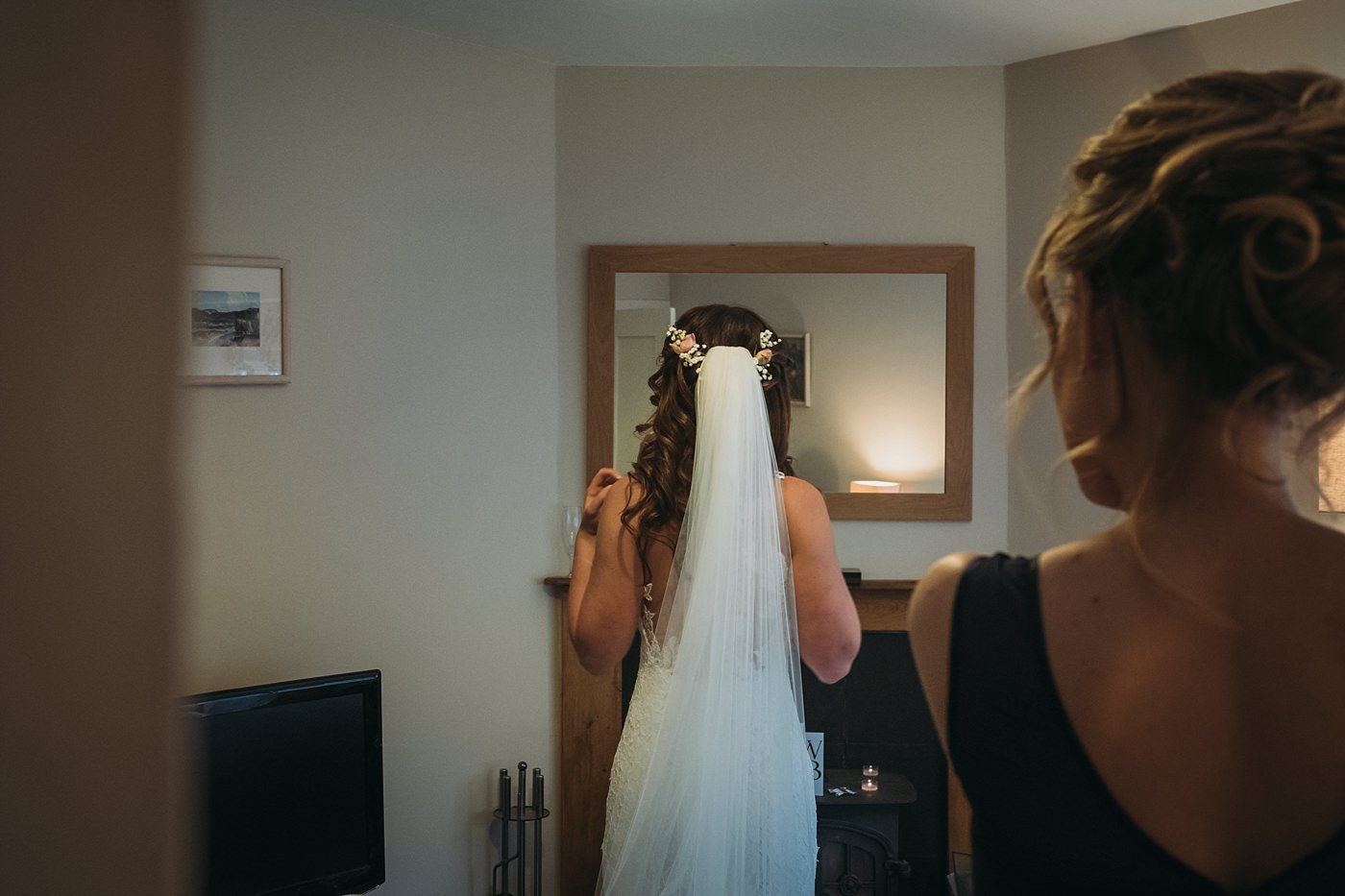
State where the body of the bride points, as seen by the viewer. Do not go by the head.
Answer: away from the camera

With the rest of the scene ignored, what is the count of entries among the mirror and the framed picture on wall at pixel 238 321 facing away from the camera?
0

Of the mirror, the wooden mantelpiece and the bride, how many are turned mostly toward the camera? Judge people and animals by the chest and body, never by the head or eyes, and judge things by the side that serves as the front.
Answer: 2

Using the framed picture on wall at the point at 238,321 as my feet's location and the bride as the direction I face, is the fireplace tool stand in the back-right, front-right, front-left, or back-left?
front-left

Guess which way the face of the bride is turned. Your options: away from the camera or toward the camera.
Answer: away from the camera

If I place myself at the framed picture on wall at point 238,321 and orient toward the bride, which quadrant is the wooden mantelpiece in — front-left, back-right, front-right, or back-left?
front-left

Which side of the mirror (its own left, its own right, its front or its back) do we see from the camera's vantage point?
front

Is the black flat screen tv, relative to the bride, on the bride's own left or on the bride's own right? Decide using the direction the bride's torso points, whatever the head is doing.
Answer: on the bride's own left

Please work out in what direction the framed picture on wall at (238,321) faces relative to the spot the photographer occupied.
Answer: facing the viewer and to the right of the viewer

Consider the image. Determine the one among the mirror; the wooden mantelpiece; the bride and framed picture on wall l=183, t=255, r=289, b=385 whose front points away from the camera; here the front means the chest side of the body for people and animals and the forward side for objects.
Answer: the bride

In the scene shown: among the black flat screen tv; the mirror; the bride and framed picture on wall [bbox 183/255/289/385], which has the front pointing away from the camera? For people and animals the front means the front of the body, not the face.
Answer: the bride

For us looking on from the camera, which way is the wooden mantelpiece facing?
facing the viewer

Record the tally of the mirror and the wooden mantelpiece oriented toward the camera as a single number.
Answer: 2
